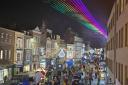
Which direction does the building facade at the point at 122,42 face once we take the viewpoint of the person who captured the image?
facing to the left of the viewer
